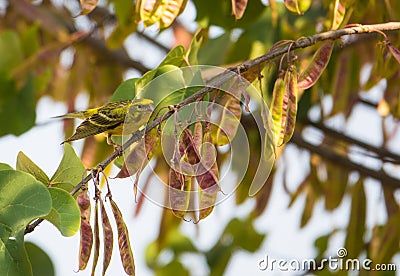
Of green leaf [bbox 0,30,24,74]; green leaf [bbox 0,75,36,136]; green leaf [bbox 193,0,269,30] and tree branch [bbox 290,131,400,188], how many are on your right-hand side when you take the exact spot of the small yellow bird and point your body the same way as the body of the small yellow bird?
0

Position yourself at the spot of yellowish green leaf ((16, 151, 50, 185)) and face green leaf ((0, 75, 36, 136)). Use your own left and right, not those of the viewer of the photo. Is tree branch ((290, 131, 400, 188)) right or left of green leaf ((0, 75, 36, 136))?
right
